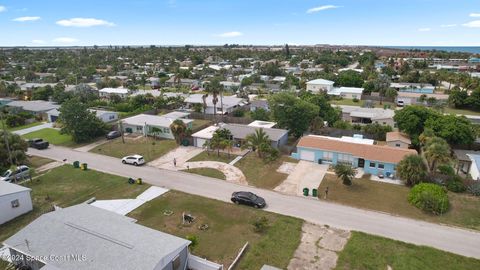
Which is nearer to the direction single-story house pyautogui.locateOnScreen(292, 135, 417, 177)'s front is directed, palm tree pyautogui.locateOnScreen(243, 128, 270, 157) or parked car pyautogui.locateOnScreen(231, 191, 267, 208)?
the parked car

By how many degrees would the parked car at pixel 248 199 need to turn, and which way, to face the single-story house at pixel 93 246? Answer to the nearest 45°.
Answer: approximately 90° to its right

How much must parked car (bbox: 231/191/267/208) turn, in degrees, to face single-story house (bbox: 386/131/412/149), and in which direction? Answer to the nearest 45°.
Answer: approximately 90° to its left

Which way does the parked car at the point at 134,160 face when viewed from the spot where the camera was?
facing away from the viewer and to the left of the viewer

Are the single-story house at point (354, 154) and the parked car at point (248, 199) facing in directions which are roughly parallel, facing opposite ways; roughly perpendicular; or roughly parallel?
roughly perpendicular

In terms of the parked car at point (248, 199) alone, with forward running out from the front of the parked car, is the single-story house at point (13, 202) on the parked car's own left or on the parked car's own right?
on the parked car's own right

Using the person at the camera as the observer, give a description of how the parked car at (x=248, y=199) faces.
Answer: facing the viewer and to the right of the viewer

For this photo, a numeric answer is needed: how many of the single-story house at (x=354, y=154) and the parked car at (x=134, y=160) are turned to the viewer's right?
0

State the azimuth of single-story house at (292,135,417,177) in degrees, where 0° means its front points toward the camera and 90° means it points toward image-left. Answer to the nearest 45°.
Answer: approximately 45°

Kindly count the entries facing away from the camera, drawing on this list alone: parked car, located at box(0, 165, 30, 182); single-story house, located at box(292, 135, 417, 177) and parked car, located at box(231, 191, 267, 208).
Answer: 0

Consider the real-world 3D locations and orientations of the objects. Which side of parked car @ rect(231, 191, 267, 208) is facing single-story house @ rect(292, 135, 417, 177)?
left
